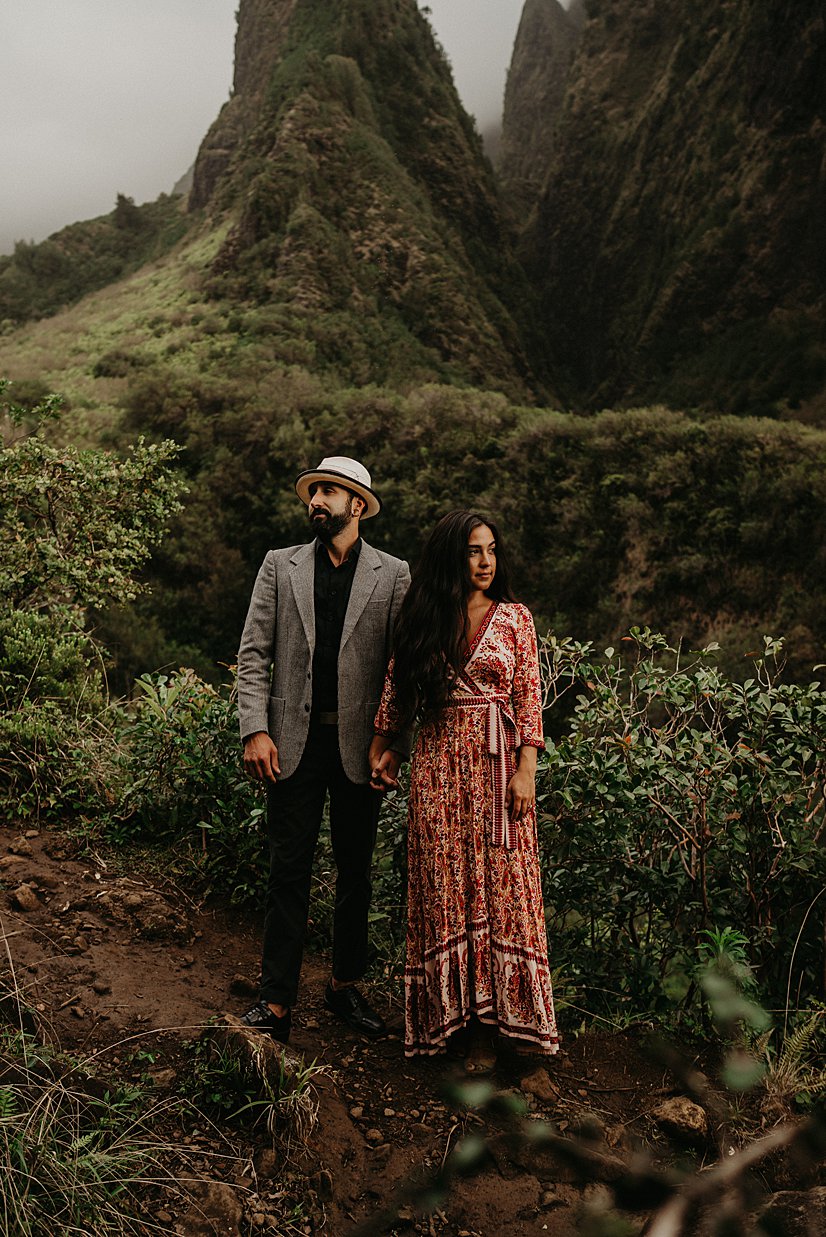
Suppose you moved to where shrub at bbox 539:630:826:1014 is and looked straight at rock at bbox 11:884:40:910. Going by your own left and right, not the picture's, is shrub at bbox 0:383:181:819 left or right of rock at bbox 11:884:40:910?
right

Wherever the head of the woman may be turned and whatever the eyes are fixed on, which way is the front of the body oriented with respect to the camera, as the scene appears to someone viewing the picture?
toward the camera

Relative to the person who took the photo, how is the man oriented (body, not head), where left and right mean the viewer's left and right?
facing the viewer

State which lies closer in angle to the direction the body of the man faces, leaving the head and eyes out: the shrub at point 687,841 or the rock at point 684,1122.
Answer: the rock

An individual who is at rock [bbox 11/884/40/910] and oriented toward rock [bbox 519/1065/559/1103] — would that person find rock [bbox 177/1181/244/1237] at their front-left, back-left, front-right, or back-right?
front-right

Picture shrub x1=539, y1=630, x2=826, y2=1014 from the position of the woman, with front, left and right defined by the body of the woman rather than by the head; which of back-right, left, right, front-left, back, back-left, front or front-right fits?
back-left

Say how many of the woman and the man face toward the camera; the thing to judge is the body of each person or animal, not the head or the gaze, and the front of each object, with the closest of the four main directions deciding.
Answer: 2

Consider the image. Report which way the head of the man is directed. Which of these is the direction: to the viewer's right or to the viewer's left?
to the viewer's left

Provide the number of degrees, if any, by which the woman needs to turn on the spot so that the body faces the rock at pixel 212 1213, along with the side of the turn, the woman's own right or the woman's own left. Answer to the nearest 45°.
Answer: approximately 45° to the woman's own right

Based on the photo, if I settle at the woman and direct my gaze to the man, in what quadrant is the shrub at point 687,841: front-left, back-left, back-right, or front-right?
back-right

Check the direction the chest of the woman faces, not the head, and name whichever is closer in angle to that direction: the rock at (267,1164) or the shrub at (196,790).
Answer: the rock
